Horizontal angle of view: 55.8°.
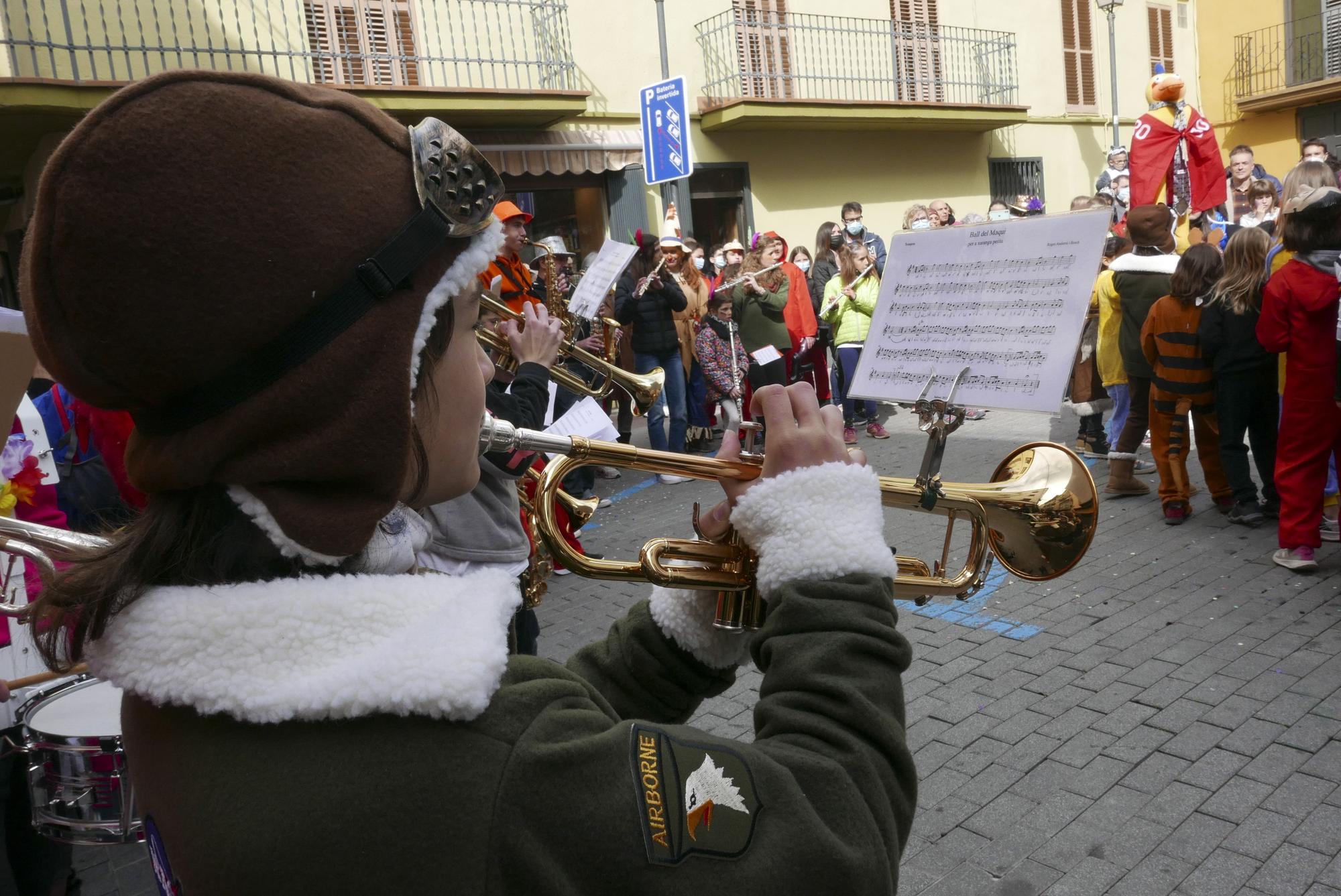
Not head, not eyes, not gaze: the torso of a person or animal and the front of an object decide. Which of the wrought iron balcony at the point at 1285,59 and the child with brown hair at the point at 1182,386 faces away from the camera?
the child with brown hair

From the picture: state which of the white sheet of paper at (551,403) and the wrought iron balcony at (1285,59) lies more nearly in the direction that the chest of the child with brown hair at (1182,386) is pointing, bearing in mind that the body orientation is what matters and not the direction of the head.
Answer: the wrought iron balcony

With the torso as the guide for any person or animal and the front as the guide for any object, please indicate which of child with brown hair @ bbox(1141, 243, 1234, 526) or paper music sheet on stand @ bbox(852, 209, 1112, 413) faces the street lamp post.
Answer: the child with brown hair

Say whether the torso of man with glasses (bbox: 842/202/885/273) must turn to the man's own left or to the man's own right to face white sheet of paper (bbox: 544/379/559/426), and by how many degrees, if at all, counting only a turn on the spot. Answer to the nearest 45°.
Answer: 0° — they already face it

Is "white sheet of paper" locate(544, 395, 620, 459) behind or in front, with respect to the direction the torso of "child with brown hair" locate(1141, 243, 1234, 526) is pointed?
behind

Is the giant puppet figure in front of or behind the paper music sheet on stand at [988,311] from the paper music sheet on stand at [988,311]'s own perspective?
behind

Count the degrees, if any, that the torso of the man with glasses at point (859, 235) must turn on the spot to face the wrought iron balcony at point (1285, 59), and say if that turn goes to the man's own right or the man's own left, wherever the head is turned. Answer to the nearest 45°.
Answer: approximately 135° to the man's own left

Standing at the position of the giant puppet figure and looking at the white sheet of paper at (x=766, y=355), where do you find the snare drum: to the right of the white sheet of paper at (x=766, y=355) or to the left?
left

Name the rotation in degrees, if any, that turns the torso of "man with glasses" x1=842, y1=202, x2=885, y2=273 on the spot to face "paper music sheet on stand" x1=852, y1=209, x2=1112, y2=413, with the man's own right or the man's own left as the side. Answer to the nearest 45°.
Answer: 0° — they already face it

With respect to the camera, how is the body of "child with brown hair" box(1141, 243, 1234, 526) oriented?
away from the camera

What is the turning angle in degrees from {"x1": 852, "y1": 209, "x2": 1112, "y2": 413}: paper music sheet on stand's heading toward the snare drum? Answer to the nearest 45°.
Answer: approximately 45° to its right
